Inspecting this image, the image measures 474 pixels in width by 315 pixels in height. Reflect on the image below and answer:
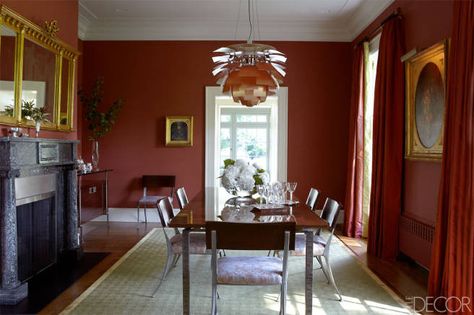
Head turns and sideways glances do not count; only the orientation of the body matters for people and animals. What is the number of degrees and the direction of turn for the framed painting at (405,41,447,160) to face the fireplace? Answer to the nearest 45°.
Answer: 0° — it already faces it

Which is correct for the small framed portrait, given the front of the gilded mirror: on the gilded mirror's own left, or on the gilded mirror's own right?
on the gilded mirror's own left

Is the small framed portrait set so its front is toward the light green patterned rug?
yes

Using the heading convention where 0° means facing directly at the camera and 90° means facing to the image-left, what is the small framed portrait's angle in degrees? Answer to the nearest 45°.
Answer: approximately 0°

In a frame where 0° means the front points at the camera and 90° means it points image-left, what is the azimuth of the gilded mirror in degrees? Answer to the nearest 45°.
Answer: approximately 315°

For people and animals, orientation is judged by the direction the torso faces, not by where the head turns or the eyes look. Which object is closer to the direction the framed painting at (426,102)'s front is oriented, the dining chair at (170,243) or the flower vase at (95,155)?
the dining chair

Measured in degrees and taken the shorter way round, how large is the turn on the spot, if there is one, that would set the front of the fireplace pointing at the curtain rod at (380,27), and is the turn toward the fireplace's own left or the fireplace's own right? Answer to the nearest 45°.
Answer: approximately 45° to the fireplace's own left

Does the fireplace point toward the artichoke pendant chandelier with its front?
yes

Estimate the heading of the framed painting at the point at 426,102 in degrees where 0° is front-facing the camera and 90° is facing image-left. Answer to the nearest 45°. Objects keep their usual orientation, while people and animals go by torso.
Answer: approximately 45°
